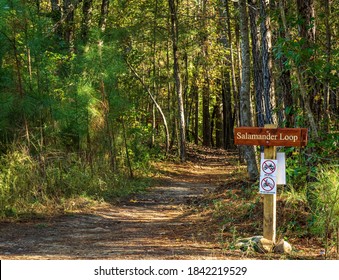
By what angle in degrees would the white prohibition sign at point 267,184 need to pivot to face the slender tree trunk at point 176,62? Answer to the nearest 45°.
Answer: approximately 180°

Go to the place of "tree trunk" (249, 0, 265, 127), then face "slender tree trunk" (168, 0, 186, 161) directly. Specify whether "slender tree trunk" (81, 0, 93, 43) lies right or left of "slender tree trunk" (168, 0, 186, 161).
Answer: left

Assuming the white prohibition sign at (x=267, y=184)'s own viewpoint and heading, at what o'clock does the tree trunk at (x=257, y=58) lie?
The tree trunk is roughly at 6 o'clock from the white prohibition sign.

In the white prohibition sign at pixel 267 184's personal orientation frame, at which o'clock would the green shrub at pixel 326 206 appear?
The green shrub is roughly at 8 o'clock from the white prohibition sign.

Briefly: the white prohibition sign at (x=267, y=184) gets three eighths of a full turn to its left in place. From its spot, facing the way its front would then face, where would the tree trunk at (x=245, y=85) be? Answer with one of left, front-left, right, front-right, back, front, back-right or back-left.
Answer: front-left

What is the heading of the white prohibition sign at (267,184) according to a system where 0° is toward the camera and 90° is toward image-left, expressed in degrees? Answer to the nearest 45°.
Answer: approximately 0°

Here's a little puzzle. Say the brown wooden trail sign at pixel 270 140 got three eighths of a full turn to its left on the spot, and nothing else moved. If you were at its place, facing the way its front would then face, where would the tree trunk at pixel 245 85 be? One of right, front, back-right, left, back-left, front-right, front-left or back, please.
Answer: front-left

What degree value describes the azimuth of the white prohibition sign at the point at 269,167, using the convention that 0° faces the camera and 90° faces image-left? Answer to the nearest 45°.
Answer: approximately 0°

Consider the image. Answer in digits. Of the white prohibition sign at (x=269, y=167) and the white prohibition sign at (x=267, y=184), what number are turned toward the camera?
2

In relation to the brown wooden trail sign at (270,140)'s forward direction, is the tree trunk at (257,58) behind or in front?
behind

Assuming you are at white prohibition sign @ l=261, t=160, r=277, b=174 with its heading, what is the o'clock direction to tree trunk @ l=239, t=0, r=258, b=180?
The tree trunk is roughly at 6 o'clock from the white prohibition sign.
